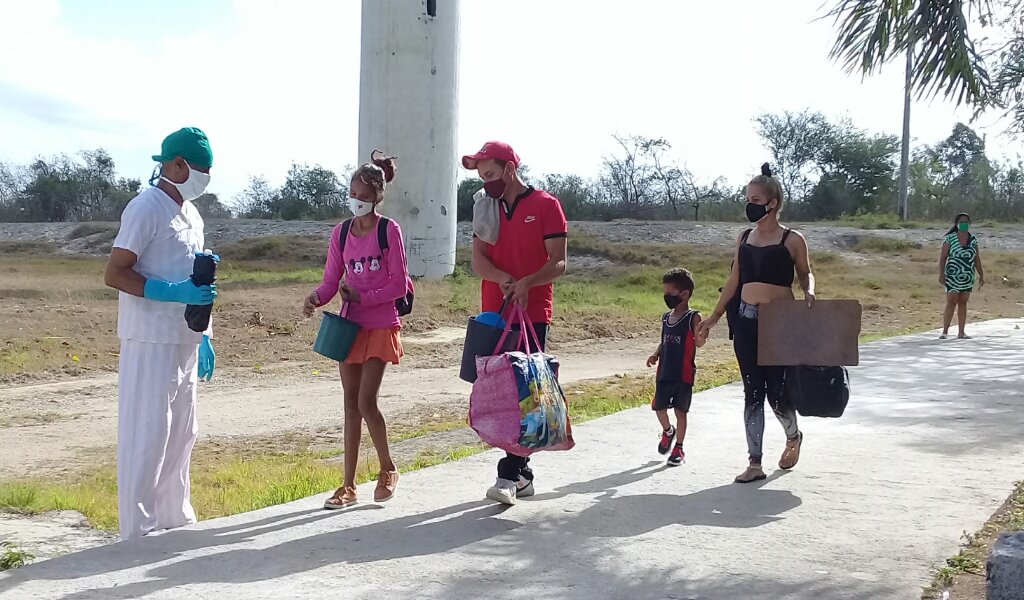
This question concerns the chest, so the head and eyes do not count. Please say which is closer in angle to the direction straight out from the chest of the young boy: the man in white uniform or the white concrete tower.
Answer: the man in white uniform

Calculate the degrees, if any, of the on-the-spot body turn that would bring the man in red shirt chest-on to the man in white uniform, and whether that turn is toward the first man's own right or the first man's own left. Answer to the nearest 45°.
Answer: approximately 45° to the first man's own right

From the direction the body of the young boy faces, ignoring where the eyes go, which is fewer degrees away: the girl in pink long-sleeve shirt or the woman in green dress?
the girl in pink long-sleeve shirt

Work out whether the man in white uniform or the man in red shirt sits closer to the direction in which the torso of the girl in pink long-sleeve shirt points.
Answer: the man in white uniform

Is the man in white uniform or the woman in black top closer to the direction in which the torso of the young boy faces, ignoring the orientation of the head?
the man in white uniform

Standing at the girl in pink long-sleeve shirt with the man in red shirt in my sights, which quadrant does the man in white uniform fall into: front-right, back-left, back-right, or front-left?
back-right

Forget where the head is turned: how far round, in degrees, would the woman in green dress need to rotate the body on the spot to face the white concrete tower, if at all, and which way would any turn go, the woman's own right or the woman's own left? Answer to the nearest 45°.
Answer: approximately 135° to the woman's own right

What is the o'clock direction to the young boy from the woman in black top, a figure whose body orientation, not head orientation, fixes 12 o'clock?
The young boy is roughly at 3 o'clock from the woman in black top.

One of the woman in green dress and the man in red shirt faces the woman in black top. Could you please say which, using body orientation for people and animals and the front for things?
the woman in green dress

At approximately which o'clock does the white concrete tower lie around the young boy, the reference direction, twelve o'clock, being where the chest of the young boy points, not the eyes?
The white concrete tower is roughly at 4 o'clock from the young boy.

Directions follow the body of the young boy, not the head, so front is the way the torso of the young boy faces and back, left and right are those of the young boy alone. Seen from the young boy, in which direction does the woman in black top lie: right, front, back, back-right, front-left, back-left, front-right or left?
left

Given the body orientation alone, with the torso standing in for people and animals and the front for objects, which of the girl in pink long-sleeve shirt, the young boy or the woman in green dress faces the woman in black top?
the woman in green dress

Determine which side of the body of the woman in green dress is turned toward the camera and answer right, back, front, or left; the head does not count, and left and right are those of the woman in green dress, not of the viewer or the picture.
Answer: front

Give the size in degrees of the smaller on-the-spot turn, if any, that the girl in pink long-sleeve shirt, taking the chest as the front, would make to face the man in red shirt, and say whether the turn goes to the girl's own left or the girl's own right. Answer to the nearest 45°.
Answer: approximately 135° to the girl's own left

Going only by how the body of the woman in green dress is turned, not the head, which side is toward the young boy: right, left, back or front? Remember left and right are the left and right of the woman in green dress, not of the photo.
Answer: front
